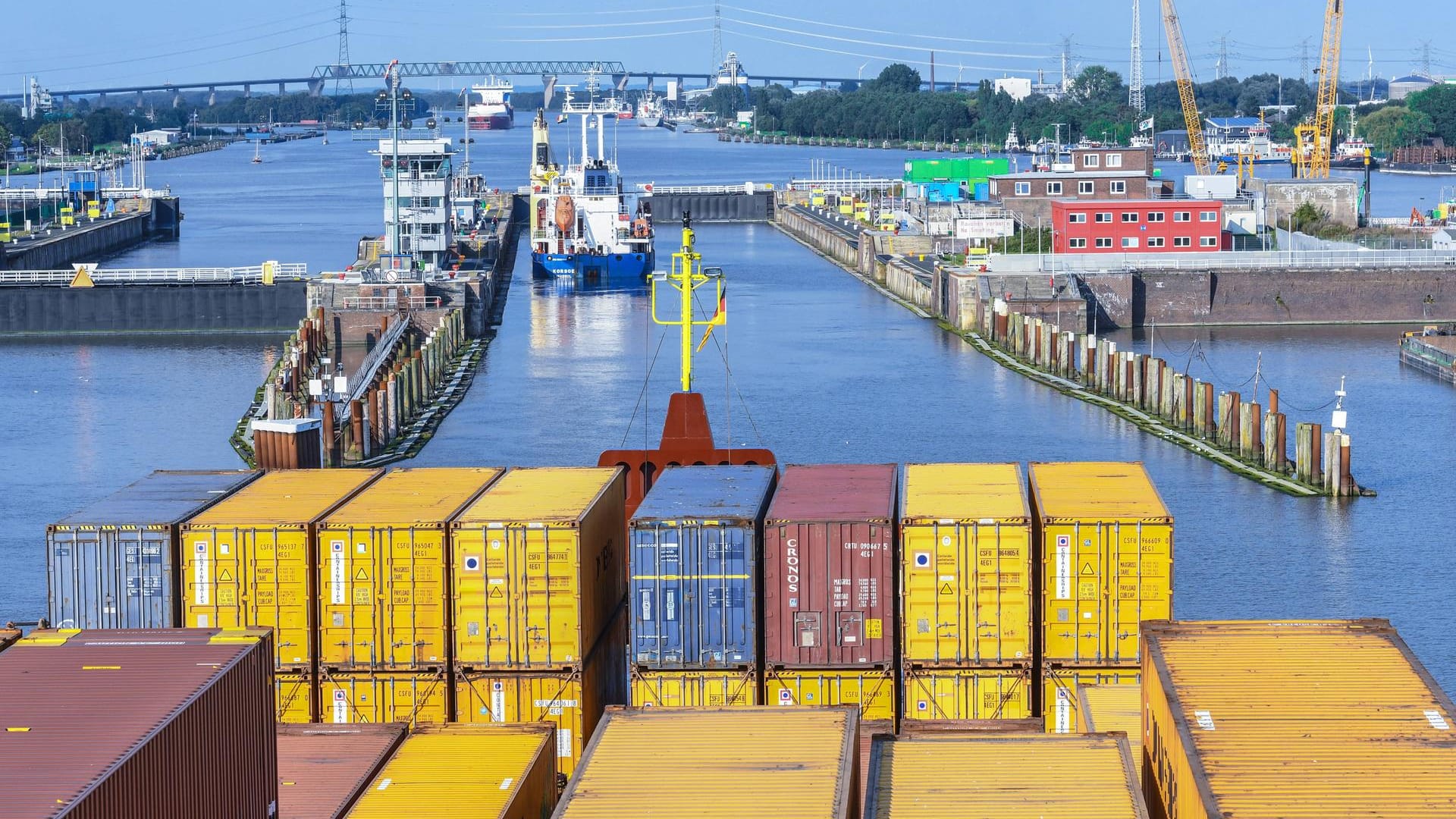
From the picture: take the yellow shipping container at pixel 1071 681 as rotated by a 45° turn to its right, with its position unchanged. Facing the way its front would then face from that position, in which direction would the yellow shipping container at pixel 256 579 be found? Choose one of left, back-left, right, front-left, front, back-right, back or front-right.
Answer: front-right

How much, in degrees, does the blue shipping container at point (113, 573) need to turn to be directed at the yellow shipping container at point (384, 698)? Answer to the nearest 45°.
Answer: approximately 90° to its left

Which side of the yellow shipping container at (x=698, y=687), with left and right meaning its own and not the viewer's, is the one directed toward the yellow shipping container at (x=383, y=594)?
right

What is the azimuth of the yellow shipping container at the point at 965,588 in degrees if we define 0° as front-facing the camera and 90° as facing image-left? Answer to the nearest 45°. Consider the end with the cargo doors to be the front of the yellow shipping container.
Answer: approximately 0°

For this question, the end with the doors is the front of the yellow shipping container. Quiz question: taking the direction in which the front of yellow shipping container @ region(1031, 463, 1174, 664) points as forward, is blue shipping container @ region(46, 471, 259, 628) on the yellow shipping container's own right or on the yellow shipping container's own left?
on the yellow shipping container's own right

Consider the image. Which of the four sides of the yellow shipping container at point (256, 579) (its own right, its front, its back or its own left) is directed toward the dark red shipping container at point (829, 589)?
left

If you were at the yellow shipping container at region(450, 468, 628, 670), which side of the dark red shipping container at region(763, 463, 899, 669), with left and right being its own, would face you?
right
